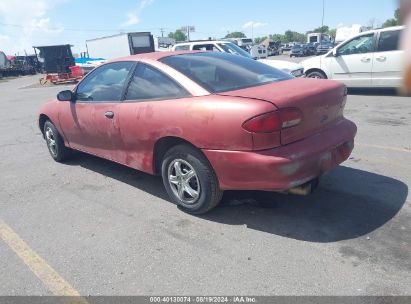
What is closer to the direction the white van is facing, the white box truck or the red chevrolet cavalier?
the white box truck

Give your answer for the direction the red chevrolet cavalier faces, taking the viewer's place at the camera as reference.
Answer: facing away from the viewer and to the left of the viewer

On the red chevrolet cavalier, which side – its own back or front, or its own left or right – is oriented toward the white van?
right

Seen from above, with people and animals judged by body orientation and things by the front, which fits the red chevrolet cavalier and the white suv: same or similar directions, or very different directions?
very different directions

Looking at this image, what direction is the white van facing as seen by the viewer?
to the viewer's left

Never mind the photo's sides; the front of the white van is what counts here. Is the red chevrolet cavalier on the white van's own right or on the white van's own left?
on the white van's own left

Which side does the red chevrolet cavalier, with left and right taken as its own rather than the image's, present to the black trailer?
front

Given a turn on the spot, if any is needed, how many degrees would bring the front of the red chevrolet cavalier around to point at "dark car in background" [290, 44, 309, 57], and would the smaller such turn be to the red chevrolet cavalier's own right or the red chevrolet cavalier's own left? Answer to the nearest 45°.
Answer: approximately 45° to the red chevrolet cavalier's own right

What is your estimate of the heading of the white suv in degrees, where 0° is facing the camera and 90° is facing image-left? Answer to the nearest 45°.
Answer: approximately 315°

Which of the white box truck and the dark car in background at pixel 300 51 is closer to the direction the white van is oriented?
the white box truck

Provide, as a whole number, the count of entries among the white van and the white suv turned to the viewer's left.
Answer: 1
